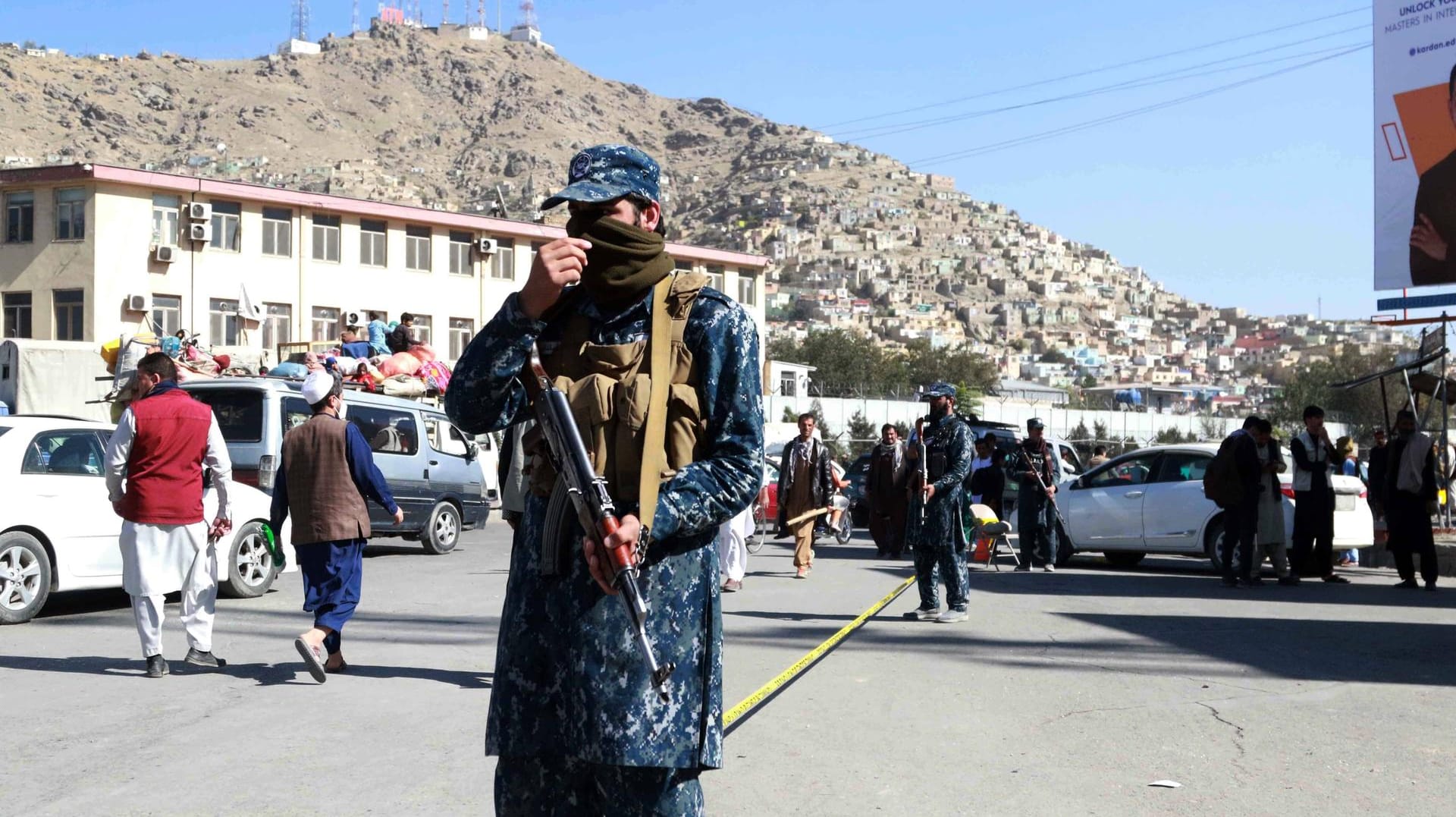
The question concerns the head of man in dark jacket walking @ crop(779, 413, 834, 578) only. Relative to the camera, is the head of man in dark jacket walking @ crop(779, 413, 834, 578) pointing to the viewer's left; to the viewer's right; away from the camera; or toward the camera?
toward the camera

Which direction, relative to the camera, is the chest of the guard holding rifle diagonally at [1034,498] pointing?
toward the camera

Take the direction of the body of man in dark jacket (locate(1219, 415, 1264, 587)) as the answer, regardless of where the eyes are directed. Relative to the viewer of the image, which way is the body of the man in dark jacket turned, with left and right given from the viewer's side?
facing to the right of the viewer

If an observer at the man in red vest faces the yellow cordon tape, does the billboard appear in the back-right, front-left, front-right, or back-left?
front-left

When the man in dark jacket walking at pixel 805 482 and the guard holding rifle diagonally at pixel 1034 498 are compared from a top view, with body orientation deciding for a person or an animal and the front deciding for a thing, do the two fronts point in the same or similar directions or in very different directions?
same or similar directions

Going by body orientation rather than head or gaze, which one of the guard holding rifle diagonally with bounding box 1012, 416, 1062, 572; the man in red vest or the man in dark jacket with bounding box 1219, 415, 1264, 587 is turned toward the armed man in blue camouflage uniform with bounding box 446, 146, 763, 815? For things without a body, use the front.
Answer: the guard holding rifle diagonally

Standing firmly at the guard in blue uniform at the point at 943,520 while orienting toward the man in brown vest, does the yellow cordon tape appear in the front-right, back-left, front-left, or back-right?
front-left

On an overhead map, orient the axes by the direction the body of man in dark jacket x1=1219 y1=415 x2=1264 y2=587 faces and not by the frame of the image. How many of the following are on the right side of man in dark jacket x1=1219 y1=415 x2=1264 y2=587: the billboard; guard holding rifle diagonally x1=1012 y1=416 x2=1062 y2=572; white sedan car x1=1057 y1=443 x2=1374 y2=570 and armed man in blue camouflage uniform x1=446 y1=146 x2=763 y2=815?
1

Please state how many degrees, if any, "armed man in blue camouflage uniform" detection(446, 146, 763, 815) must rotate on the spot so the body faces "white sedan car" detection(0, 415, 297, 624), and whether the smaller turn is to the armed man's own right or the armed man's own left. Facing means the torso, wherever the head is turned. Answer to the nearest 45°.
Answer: approximately 90° to the armed man's own right

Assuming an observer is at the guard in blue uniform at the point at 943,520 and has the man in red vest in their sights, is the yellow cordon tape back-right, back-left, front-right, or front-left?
front-left

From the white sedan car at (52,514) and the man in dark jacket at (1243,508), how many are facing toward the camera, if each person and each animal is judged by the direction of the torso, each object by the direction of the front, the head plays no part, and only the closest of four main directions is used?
0

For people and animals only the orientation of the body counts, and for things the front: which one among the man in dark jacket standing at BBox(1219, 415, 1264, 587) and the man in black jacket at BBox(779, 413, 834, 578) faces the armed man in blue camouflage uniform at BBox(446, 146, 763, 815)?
the man in black jacket at BBox(779, 413, 834, 578)

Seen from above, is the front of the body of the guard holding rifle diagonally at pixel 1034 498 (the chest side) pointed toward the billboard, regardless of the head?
no

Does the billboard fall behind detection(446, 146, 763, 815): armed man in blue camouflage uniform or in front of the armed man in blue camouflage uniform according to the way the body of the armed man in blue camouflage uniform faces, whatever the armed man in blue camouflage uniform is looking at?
behind
